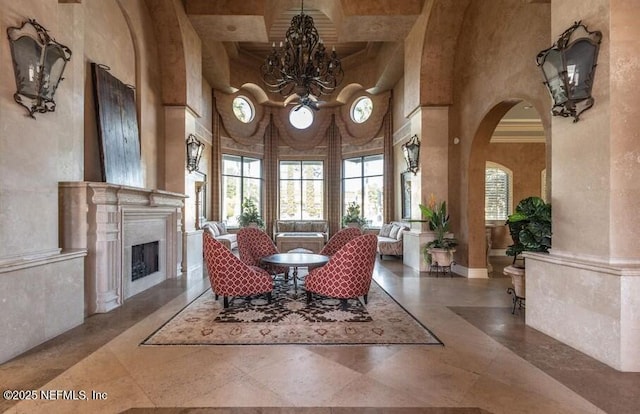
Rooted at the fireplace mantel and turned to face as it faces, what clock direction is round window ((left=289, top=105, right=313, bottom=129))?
The round window is roughly at 9 o'clock from the fireplace mantel.

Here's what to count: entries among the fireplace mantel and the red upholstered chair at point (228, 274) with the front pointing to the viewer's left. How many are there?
0

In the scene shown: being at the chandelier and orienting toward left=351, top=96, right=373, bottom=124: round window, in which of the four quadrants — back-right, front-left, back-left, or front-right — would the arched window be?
front-right

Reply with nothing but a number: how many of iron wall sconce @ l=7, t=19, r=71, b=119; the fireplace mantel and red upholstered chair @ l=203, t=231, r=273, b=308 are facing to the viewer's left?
0

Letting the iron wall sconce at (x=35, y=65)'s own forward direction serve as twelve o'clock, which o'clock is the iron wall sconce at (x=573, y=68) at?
the iron wall sconce at (x=573, y=68) is roughly at 12 o'clock from the iron wall sconce at (x=35, y=65).

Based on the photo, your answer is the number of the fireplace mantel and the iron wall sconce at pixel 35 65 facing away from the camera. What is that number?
0

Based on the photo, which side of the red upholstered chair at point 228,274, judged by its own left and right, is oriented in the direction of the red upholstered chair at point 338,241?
front

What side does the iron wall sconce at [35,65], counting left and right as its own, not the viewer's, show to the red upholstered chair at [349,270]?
front

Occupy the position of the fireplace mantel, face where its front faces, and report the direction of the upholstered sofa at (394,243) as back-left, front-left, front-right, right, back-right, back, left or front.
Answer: front-left

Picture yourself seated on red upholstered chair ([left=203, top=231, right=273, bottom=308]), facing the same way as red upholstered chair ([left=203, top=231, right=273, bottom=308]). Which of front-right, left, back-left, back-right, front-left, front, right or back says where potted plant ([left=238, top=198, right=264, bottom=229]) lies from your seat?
front-left

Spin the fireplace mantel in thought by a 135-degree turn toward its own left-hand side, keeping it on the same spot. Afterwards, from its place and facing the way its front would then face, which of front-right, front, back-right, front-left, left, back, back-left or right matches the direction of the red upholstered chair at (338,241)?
right

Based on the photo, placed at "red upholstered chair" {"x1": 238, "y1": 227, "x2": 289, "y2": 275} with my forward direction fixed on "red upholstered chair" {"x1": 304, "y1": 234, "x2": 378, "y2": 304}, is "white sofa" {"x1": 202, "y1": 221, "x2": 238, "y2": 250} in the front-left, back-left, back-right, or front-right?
back-left

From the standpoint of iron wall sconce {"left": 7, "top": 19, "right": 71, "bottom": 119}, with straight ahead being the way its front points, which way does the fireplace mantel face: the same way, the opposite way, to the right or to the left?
the same way

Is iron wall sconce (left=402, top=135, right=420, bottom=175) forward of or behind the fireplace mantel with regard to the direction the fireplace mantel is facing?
forward

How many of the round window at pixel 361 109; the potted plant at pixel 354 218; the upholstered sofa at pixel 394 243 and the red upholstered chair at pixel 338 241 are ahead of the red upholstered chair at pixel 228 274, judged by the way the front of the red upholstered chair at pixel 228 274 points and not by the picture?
4

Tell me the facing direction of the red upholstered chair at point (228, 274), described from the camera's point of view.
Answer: facing away from the viewer and to the right of the viewer

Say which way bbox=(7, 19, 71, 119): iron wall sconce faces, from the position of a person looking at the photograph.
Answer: facing the viewer and to the right of the viewer

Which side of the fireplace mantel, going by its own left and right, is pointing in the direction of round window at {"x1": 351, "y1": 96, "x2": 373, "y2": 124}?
left
